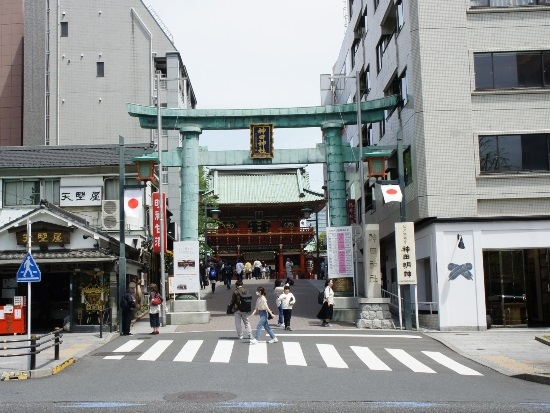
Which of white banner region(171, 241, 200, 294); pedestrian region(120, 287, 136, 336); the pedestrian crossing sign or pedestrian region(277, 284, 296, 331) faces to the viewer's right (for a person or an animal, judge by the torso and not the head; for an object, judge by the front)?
pedestrian region(120, 287, 136, 336)

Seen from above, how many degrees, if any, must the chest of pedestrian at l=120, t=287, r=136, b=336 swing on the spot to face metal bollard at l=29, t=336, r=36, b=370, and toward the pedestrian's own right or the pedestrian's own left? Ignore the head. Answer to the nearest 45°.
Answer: approximately 90° to the pedestrian's own right

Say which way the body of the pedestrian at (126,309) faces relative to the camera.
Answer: to the viewer's right

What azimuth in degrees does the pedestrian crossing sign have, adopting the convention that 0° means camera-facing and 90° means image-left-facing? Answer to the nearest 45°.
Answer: approximately 0°

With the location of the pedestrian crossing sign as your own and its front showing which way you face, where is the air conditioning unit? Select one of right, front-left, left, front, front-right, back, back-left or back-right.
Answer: back

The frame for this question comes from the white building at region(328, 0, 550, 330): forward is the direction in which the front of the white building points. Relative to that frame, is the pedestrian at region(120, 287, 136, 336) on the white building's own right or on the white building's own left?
on the white building's own right

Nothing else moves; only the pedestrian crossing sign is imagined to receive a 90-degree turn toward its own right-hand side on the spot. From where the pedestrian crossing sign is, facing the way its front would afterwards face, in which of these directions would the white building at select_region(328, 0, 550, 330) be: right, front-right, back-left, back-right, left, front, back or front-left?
back

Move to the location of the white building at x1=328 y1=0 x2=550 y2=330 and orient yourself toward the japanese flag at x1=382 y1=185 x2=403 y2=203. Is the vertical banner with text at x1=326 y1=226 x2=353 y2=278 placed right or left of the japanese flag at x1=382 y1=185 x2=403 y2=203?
right

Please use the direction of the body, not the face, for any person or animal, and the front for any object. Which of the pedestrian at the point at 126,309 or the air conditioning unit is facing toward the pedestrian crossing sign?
the air conditioning unit

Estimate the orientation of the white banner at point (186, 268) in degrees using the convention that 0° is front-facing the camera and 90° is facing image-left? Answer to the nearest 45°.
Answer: approximately 0°

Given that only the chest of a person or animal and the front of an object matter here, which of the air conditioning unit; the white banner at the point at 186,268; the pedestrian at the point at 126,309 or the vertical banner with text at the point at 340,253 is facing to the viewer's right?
the pedestrian
